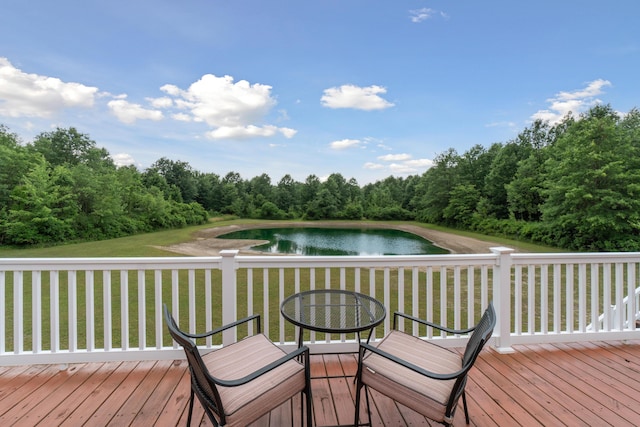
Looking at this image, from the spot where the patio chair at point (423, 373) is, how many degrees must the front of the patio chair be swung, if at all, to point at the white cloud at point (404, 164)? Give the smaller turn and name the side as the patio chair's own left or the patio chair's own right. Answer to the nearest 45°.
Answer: approximately 45° to the patio chair's own right

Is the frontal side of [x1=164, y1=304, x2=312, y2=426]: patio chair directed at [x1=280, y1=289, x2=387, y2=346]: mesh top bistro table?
yes

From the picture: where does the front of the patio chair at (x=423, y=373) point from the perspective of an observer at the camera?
facing away from the viewer and to the left of the viewer

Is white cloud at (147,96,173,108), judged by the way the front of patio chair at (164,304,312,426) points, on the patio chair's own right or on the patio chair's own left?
on the patio chair's own left

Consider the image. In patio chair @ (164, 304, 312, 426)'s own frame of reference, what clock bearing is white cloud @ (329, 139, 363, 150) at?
The white cloud is roughly at 11 o'clock from the patio chair.

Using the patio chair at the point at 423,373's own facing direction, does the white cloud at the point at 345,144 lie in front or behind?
in front

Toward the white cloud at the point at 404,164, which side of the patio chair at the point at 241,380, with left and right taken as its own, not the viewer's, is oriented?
front

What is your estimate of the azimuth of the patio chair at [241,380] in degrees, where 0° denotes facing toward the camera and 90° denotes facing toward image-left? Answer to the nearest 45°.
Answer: approximately 225°

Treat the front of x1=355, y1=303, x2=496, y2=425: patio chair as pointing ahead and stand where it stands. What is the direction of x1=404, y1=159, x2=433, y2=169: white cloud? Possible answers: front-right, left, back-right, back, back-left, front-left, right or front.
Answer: front-right

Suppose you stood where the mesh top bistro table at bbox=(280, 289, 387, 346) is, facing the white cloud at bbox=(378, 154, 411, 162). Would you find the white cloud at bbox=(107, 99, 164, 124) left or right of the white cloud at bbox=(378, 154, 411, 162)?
left

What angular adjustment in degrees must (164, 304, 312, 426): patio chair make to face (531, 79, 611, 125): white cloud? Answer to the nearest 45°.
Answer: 0° — it already faces it

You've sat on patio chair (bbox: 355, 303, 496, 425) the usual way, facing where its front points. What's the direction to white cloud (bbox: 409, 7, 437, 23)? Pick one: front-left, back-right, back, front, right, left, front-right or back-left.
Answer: front-right
